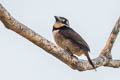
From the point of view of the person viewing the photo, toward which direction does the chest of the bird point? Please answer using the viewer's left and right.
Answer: facing to the left of the viewer
